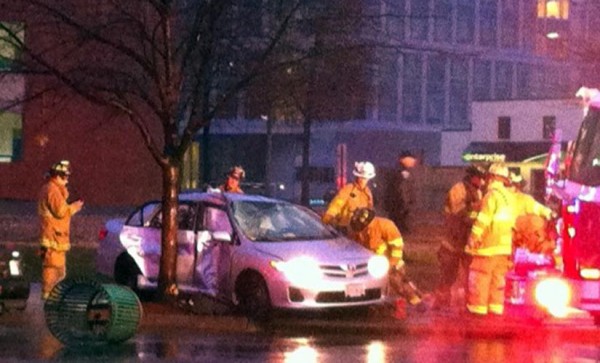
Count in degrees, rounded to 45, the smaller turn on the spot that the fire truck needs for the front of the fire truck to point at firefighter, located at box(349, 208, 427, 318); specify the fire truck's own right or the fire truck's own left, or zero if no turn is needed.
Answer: approximately 90° to the fire truck's own right

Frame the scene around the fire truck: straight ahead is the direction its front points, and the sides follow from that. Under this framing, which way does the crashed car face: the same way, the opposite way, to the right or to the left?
to the left

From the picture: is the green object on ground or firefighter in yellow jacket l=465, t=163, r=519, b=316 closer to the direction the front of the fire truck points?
the green object on ground

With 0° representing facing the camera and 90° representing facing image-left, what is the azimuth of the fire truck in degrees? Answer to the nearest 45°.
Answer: approximately 45°

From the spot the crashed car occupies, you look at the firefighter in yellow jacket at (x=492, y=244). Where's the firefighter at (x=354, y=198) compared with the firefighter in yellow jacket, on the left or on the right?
left

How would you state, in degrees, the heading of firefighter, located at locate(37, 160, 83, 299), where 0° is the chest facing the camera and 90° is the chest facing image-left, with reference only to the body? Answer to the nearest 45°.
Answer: approximately 270°

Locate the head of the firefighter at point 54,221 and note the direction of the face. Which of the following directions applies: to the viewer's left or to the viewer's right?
to the viewer's right
